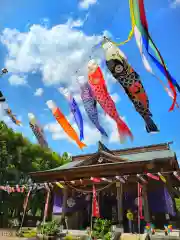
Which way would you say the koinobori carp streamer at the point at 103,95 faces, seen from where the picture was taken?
facing to the left of the viewer

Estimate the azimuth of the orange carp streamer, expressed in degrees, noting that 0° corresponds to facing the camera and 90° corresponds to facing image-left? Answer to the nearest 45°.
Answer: approximately 90°

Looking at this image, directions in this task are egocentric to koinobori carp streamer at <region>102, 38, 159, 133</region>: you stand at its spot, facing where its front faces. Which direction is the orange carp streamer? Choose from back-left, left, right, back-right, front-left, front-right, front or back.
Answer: front-right

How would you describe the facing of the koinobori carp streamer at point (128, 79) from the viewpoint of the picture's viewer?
facing to the left of the viewer

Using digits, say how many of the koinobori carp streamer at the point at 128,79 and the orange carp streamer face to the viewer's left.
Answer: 2

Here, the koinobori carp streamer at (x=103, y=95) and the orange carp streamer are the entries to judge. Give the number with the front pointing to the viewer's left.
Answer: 2

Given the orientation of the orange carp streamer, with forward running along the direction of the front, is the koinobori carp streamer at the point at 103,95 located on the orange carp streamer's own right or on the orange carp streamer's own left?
on the orange carp streamer's own left

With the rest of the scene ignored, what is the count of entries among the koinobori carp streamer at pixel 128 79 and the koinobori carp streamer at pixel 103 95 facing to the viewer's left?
2

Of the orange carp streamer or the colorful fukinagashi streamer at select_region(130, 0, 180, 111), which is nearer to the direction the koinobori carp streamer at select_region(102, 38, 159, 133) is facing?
the orange carp streamer

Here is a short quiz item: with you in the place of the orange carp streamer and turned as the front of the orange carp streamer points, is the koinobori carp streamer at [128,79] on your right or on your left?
on your left
